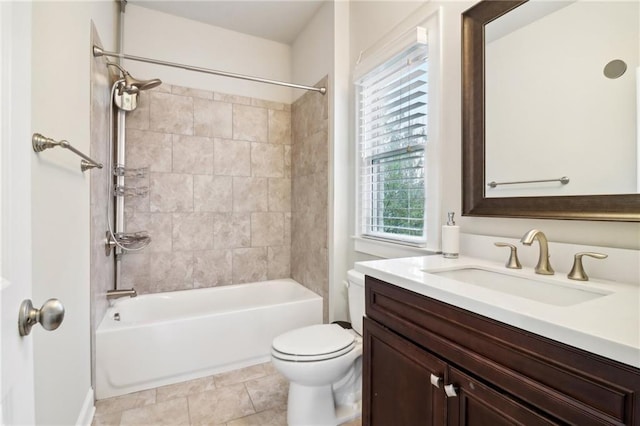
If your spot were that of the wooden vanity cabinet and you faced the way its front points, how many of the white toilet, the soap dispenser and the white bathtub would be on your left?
0

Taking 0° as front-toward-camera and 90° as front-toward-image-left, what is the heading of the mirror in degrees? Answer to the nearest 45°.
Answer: approximately 45°

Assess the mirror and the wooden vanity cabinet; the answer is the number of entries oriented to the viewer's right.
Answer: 0

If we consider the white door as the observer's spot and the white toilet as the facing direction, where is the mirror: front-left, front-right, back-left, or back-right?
front-right

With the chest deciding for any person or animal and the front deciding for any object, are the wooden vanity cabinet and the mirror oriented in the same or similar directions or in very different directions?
same or similar directions

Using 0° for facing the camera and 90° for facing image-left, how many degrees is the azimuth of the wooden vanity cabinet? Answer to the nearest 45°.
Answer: approximately 45°

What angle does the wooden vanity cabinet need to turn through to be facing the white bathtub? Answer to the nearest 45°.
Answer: approximately 45° to its right

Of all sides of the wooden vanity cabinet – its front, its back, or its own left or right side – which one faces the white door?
front

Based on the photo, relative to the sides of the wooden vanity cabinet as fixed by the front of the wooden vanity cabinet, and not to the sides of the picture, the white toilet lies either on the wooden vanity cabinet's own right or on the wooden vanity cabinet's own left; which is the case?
on the wooden vanity cabinet's own right

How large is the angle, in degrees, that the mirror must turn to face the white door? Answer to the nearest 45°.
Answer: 0° — it already faces it
